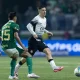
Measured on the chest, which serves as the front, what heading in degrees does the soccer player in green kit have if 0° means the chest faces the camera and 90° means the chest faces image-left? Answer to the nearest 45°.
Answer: approximately 225°
